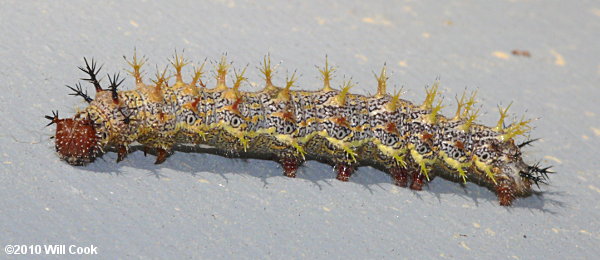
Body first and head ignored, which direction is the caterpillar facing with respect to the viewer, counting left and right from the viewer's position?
facing to the left of the viewer
